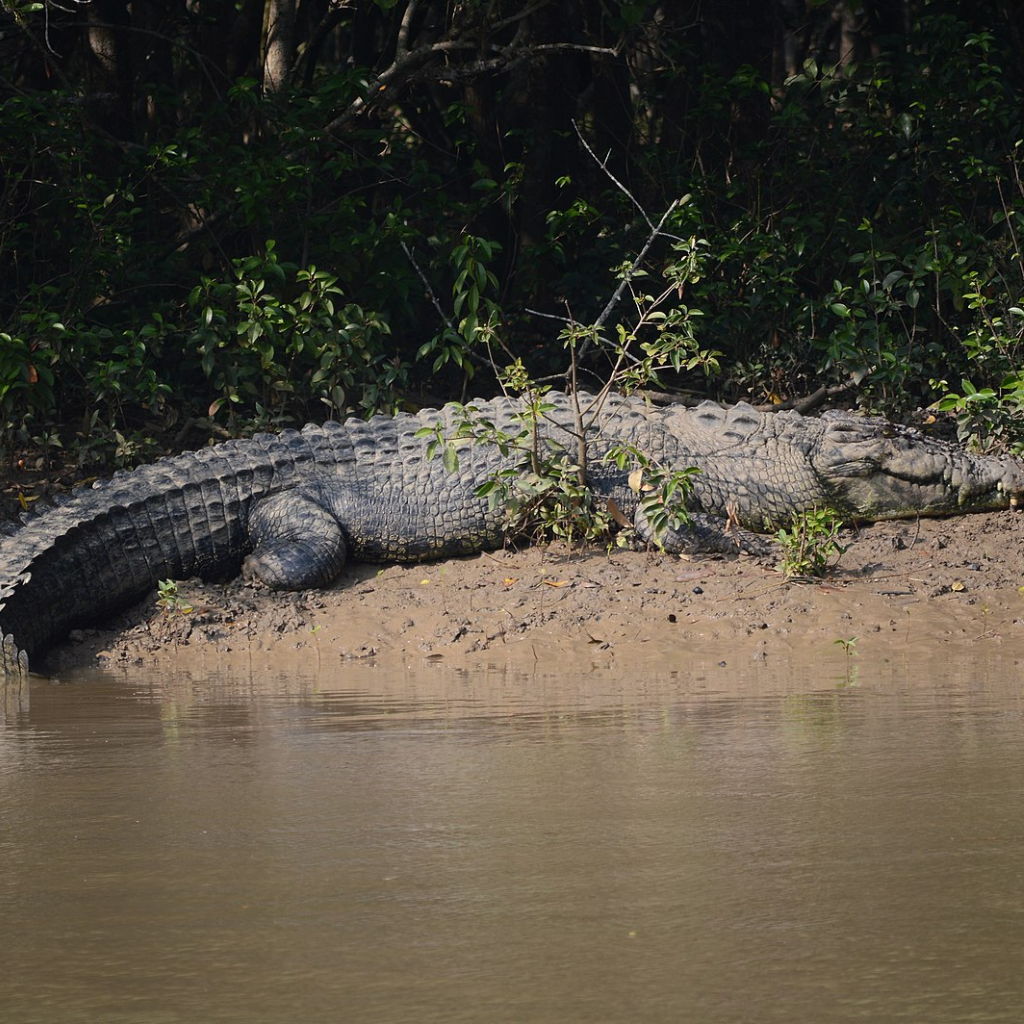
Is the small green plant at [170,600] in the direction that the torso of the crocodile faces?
no

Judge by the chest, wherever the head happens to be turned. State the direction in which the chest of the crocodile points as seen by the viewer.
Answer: to the viewer's right

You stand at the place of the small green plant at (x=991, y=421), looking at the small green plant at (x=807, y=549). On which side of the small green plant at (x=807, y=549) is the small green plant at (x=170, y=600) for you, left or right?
right

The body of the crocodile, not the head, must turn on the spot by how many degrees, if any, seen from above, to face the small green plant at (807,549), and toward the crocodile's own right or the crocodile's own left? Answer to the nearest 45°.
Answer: approximately 45° to the crocodile's own right

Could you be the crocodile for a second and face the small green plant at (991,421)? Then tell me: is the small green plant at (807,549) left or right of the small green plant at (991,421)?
right

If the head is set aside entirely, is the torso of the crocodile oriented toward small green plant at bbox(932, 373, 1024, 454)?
yes
